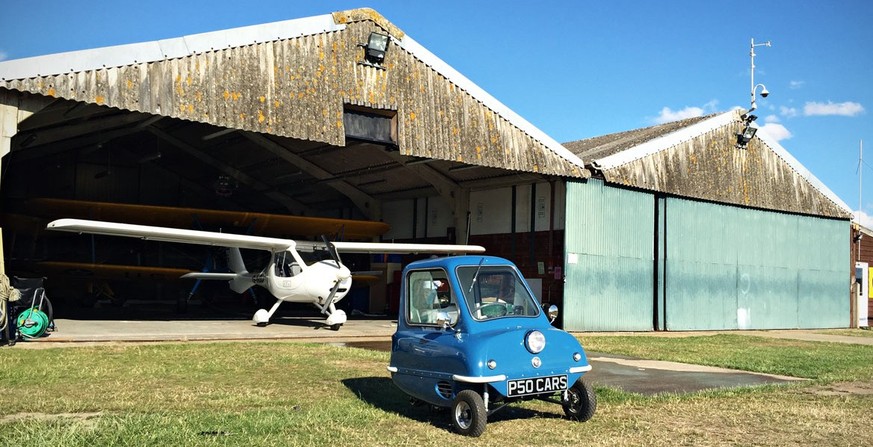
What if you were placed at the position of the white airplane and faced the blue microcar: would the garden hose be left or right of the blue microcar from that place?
right

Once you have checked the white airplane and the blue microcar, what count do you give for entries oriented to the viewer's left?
0

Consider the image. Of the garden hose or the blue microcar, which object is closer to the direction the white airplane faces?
the blue microcar

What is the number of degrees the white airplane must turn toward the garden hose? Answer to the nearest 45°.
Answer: approximately 90° to its right

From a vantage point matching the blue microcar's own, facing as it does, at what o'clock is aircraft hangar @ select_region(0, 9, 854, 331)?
The aircraft hangar is roughly at 7 o'clock from the blue microcar.

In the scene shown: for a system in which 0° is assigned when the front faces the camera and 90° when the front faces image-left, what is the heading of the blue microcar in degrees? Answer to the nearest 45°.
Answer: approximately 315°

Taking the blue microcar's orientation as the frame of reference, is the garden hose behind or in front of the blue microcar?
behind

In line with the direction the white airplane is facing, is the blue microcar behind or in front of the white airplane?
in front

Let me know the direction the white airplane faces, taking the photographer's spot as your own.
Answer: facing the viewer and to the right of the viewer
